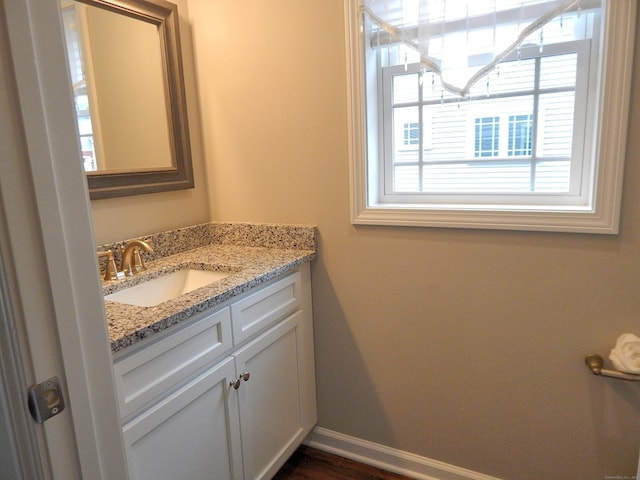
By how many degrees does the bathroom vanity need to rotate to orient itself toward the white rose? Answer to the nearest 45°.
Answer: approximately 45° to its left

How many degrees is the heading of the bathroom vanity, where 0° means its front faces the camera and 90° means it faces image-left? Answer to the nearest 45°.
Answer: approximately 315°

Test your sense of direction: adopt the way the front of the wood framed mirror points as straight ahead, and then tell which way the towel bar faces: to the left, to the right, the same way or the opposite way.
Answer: to the right

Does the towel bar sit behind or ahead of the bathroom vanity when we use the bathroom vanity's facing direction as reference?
ahead

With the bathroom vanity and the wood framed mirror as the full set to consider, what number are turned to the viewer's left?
0

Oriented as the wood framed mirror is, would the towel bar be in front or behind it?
in front

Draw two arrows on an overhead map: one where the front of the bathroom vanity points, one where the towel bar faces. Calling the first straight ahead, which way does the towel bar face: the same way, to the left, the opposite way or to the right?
to the right

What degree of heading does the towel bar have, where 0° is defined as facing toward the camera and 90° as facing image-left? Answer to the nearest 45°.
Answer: approximately 0°

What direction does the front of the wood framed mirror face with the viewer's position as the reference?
facing the viewer and to the right of the viewer

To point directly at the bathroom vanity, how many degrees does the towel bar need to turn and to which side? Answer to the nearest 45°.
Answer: approximately 45° to its right
